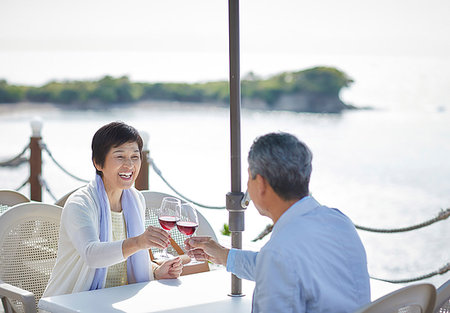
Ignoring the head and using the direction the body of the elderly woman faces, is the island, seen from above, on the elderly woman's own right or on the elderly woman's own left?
on the elderly woman's own left

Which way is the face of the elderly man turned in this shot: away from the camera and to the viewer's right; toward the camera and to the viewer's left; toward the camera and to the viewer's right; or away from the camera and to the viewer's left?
away from the camera and to the viewer's left

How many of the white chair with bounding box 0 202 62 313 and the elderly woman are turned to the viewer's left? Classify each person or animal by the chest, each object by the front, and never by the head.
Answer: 0

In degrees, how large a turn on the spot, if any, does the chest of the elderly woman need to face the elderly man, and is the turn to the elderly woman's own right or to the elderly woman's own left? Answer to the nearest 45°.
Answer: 0° — they already face them

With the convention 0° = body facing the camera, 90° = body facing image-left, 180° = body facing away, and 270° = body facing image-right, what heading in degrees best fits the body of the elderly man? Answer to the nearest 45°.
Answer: approximately 135°

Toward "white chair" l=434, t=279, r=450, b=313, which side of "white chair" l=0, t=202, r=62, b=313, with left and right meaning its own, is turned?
front

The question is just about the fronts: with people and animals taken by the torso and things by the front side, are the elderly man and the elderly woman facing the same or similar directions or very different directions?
very different directions

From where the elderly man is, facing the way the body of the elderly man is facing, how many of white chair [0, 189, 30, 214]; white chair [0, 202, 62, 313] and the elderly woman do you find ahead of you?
3

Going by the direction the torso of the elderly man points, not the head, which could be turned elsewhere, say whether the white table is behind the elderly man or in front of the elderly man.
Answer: in front

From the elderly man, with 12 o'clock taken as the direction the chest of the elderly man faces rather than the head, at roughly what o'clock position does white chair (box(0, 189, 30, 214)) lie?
The white chair is roughly at 12 o'clock from the elderly man.

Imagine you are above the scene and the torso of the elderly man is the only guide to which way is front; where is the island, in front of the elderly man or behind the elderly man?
in front

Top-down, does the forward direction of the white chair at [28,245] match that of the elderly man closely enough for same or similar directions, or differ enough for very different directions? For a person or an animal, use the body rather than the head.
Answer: very different directions

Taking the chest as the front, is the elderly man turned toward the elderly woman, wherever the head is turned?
yes

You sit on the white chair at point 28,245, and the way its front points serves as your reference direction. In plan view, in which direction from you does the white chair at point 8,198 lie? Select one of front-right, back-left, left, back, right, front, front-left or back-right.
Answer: back-left
